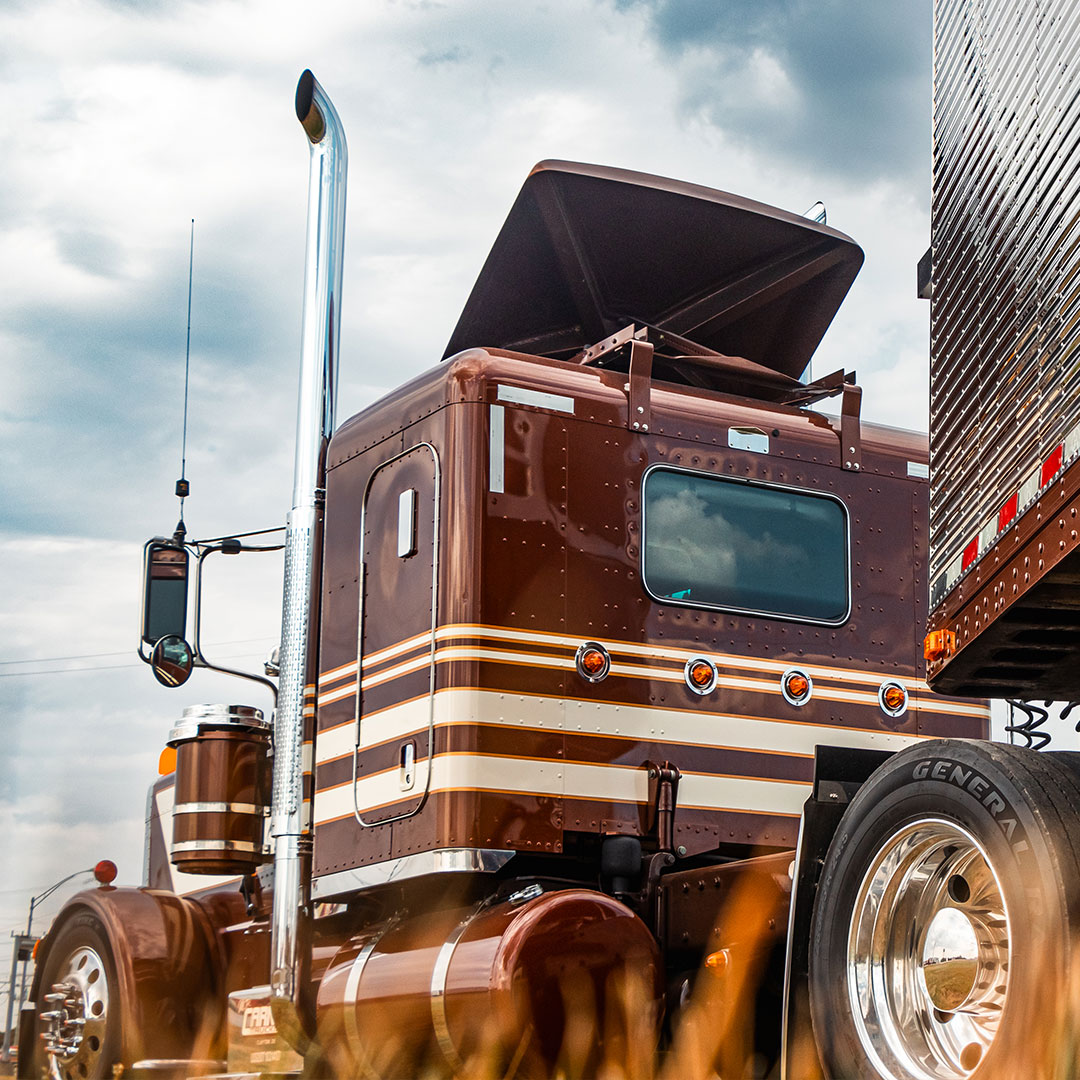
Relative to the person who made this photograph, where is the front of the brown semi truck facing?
facing away from the viewer and to the left of the viewer
